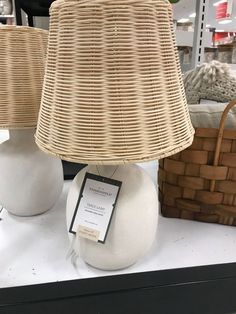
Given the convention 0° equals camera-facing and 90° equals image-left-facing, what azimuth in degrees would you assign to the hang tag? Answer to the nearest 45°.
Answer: approximately 0°
